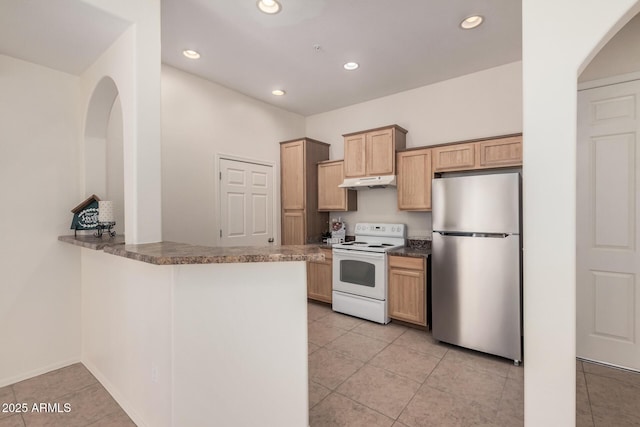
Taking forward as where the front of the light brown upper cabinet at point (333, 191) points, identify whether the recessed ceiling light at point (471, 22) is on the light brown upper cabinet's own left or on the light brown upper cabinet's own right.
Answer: on the light brown upper cabinet's own left

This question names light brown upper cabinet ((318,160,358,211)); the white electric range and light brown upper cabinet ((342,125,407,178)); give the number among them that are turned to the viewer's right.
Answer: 0

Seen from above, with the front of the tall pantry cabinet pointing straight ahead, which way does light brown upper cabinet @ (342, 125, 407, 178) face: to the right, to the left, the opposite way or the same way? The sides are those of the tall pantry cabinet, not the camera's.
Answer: the same way

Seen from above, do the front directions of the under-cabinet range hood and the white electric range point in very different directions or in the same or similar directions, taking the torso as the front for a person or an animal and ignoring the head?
same or similar directions

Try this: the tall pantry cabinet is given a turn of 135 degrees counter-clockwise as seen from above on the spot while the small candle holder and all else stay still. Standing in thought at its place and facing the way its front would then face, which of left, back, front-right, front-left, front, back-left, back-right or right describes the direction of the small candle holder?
back-right

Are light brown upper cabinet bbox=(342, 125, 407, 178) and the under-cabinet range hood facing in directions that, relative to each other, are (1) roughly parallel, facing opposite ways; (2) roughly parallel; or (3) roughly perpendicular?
roughly parallel

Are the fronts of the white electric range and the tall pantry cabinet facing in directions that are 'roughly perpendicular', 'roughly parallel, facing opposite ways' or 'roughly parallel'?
roughly parallel

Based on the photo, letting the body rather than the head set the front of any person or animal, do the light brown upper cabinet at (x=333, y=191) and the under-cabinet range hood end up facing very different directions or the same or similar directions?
same or similar directions

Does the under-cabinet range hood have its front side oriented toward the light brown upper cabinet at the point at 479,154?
no

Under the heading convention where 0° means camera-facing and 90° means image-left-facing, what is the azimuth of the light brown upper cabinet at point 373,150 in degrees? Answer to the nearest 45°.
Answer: approximately 45°

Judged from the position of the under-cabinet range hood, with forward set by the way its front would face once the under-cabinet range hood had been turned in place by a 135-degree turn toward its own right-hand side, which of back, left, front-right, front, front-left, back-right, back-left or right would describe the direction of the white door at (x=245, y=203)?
left

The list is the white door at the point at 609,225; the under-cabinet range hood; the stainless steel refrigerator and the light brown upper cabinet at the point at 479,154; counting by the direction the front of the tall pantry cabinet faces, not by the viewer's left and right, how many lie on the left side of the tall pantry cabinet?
4

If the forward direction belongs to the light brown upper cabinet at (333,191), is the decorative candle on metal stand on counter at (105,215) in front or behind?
in front

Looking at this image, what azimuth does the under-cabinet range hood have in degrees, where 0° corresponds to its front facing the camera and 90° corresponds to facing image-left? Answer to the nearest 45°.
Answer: approximately 45°

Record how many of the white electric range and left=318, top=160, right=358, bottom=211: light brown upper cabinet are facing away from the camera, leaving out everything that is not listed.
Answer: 0

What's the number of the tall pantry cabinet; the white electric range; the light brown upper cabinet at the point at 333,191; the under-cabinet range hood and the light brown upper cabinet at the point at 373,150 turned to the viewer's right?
0
